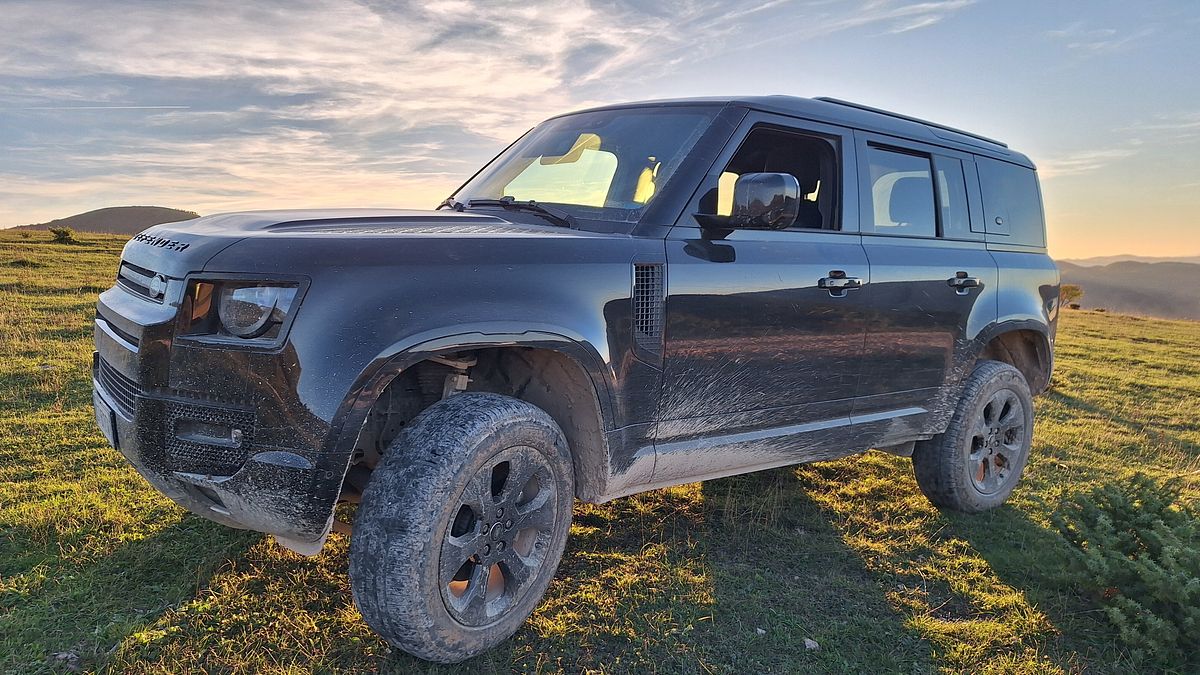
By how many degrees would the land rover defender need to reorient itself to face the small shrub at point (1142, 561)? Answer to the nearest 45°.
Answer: approximately 135° to its left

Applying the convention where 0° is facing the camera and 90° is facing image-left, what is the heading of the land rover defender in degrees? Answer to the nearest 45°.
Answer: approximately 45°

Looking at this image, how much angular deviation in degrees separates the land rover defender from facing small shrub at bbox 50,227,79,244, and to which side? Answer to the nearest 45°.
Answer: approximately 90° to its right
